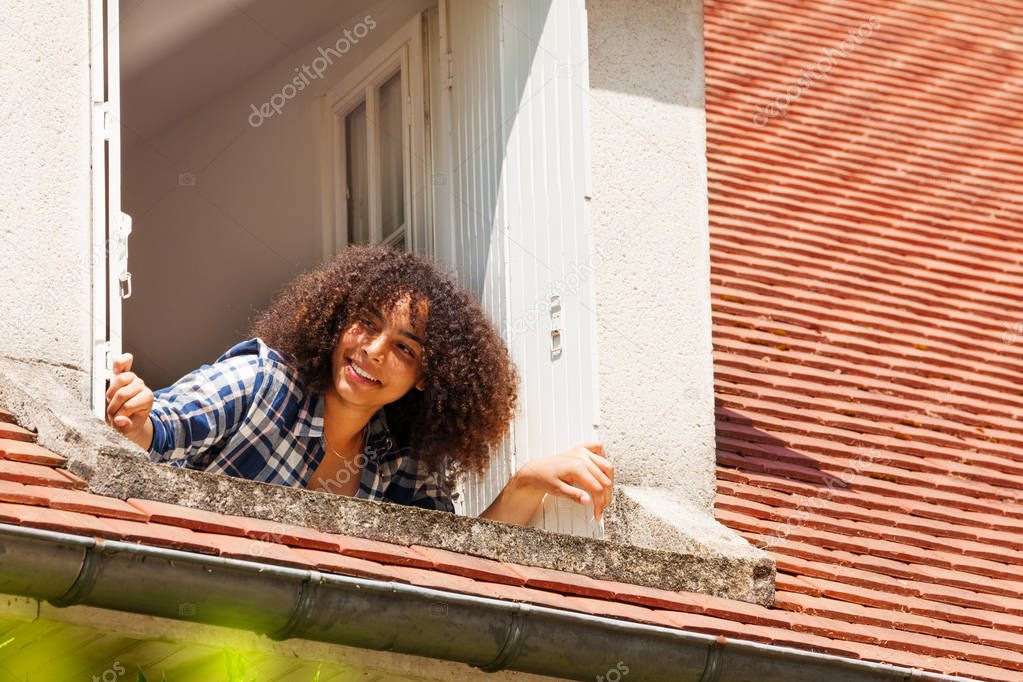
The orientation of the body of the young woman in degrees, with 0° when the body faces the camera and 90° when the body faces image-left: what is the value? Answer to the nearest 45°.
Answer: approximately 0°

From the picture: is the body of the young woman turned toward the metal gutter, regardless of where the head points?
yes

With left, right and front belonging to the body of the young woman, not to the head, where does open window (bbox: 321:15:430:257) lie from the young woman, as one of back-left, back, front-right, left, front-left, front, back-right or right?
back

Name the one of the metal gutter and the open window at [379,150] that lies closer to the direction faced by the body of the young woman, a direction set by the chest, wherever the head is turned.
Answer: the metal gutter
